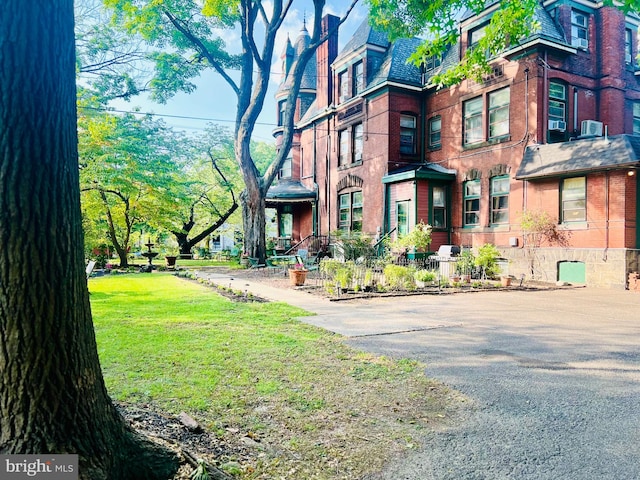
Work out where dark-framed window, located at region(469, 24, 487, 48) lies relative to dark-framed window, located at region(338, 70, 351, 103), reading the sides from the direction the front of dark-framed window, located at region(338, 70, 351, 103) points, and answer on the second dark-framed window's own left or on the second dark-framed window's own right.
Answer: on the second dark-framed window's own left

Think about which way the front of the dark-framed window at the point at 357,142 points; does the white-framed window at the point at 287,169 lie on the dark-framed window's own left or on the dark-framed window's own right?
on the dark-framed window's own right

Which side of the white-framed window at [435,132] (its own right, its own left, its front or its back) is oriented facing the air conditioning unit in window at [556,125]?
left

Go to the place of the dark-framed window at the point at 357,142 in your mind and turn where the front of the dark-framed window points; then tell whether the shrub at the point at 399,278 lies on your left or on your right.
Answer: on your left

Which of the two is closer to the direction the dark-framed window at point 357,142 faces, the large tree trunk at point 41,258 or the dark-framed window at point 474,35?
the large tree trunk

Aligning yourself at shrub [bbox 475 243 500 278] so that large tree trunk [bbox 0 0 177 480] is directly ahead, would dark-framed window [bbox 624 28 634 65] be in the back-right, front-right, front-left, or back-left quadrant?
back-left

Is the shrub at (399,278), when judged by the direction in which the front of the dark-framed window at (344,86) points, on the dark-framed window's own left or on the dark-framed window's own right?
on the dark-framed window's own left

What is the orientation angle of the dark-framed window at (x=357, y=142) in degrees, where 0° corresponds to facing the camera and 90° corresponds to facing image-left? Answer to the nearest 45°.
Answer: approximately 45°

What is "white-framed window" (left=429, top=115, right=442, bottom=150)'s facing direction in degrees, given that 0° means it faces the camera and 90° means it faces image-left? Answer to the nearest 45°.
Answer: approximately 45°
